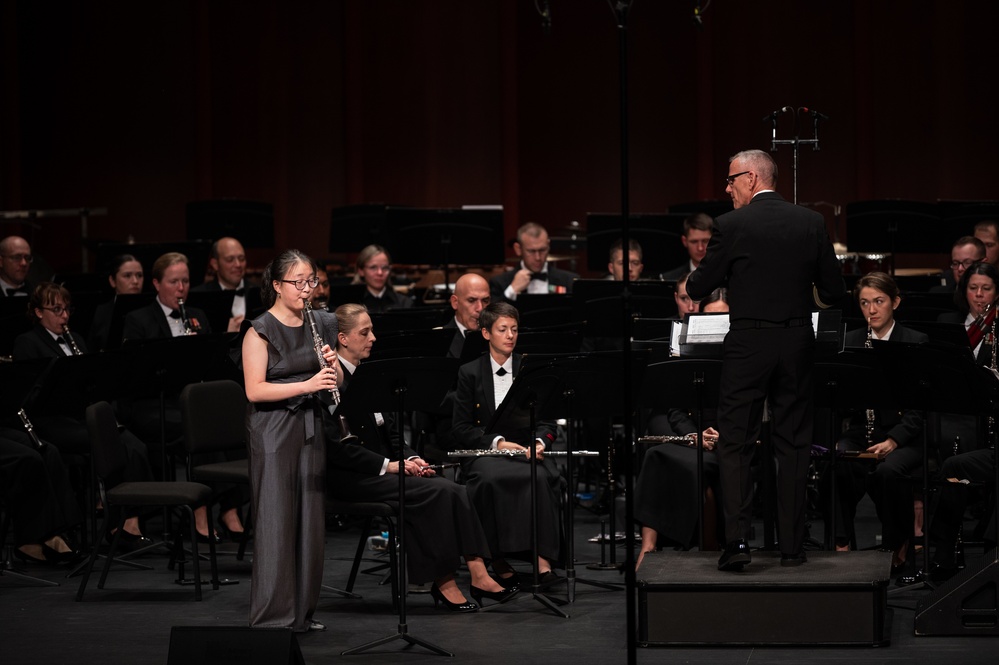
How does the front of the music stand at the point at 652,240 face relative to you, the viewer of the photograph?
facing away from the viewer

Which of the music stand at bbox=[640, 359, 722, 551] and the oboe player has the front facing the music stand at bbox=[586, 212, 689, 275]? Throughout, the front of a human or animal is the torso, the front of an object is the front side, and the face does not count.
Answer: the music stand at bbox=[640, 359, 722, 551]

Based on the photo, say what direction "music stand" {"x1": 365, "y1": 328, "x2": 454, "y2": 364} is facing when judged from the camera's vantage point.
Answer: facing away from the viewer and to the left of the viewer

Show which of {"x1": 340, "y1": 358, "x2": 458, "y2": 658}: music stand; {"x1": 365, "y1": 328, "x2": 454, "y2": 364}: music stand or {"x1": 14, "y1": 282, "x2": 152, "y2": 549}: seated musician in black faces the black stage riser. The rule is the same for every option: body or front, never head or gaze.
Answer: the seated musician in black

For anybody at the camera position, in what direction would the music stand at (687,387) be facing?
facing away from the viewer

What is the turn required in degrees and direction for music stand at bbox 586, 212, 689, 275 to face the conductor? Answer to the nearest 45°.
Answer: approximately 180°

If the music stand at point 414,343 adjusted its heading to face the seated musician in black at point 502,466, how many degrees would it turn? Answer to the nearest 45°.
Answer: approximately 180°

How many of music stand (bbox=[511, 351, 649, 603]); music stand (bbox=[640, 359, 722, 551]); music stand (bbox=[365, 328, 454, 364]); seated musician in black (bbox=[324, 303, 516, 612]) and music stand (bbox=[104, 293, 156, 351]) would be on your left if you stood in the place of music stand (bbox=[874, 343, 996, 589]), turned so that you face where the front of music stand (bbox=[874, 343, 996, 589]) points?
5

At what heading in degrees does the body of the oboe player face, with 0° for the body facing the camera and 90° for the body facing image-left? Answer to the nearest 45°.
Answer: approximately 315°

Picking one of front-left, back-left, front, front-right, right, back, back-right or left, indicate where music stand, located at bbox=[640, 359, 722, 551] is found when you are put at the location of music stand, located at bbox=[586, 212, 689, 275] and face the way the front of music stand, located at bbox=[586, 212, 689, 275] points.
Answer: back

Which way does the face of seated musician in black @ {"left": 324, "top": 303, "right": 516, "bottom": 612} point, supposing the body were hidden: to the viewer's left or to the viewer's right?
to the viewer's right

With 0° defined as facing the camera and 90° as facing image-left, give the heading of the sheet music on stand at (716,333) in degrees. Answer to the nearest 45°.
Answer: approximately 0°

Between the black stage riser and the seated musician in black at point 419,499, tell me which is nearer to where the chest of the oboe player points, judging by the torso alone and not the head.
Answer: the black stage riser

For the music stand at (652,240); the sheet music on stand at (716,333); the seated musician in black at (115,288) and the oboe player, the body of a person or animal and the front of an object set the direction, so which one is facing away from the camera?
the music stand

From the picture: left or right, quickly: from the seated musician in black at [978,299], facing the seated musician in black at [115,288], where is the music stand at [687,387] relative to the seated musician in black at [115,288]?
left
